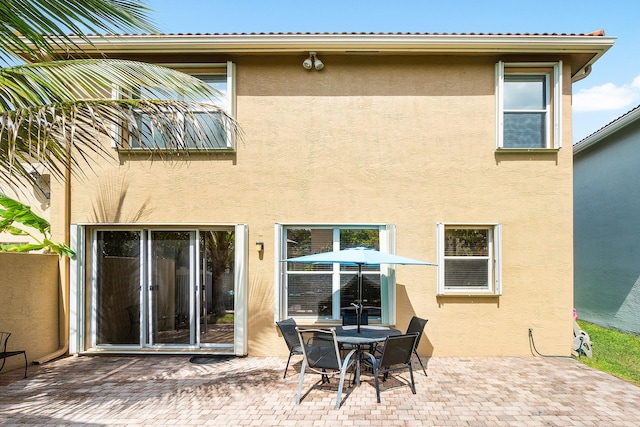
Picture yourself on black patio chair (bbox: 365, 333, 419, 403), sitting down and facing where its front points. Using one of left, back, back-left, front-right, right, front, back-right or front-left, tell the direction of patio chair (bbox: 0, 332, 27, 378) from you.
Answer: front-left

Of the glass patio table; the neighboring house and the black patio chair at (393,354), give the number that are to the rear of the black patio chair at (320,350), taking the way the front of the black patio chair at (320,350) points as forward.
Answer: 0

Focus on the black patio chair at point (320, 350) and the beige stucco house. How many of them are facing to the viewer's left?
0

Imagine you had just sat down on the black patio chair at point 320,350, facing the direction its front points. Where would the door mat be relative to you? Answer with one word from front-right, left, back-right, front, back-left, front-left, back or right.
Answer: left

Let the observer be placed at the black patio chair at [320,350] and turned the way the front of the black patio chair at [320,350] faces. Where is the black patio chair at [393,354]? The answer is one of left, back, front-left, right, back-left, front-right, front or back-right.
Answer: front-right

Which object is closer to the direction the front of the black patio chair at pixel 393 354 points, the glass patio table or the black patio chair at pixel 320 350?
the glass patio table

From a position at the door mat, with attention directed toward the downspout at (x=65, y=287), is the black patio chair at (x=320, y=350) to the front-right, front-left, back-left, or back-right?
back-left

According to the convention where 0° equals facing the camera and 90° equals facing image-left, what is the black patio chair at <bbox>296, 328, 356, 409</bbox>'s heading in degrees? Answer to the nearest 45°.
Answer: approximately 225°

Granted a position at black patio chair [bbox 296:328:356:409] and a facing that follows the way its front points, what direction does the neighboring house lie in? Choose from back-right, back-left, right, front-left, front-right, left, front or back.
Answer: front

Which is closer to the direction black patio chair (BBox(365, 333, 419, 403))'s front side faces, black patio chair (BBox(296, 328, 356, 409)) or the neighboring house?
the black patio chair

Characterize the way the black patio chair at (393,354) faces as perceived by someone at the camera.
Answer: facing away from the viewer and to the left of the viewer

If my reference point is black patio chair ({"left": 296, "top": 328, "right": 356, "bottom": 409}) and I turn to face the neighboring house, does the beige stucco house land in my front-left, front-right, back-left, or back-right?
front-left

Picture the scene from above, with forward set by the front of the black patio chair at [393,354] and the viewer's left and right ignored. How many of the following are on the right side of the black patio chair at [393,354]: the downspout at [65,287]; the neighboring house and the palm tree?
1

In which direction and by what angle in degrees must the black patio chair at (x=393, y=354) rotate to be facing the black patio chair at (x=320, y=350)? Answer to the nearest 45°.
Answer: approximately 45° to its left

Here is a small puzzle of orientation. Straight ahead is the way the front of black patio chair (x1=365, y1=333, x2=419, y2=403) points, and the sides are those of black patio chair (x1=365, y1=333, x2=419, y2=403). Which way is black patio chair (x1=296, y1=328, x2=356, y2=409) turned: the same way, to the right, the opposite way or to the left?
to the right
